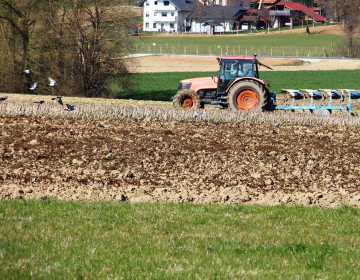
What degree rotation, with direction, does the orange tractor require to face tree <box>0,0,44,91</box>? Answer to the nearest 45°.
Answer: approximately 45° to its right

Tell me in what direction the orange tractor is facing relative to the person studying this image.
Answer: facing to the left of the viewer

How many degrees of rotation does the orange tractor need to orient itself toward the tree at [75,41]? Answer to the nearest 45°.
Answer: approximately 45° to its right
